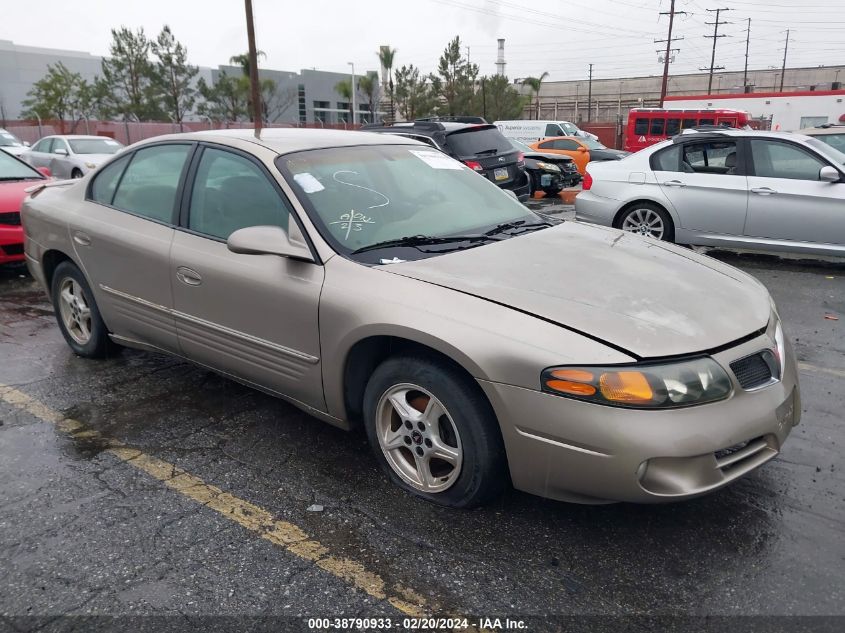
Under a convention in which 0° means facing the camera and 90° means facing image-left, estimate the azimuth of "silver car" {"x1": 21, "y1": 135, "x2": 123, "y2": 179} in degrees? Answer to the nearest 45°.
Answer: approximately 315°

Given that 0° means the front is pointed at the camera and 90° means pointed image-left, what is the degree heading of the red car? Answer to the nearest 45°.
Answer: approximately 315°

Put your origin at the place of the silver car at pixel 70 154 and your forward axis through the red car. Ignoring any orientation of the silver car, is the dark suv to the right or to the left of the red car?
left

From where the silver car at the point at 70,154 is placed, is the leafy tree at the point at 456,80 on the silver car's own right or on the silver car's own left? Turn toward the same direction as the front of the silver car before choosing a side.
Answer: on the silver car's own left

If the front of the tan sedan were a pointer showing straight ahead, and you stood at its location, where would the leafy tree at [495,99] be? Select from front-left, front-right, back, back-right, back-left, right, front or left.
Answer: back-left

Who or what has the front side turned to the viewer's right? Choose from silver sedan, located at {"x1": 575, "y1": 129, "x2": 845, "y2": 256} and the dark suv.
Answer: the silver sedan

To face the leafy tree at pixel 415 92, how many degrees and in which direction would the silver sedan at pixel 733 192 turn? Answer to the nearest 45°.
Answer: approximately 135° to its left

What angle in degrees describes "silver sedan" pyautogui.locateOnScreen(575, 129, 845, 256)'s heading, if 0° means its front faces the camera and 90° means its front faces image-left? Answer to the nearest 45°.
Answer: approximately 270°

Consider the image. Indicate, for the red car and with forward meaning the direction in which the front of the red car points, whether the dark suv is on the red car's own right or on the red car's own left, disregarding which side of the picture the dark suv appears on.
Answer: on the red car's own left

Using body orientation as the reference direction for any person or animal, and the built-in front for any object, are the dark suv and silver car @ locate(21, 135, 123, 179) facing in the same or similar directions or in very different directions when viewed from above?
very different directions

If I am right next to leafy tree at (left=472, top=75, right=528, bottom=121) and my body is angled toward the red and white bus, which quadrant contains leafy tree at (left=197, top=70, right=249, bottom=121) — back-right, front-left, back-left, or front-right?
back-right
